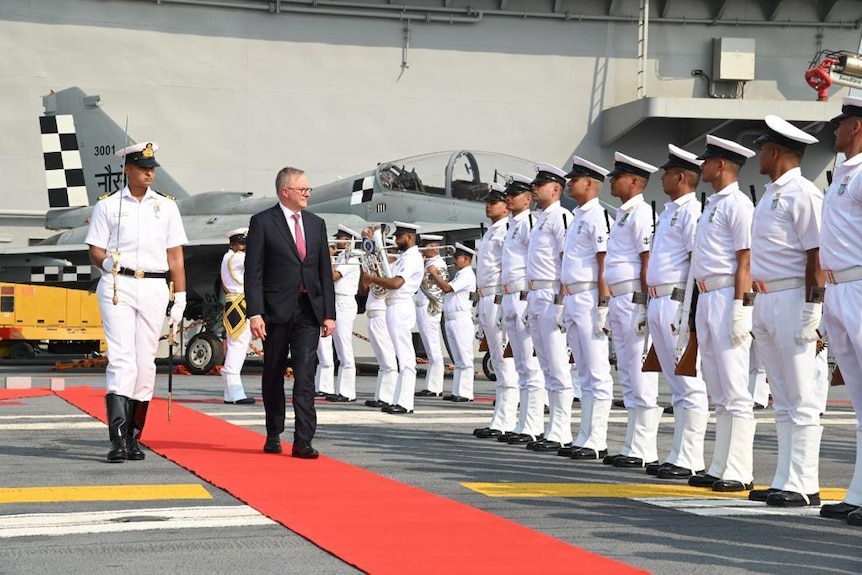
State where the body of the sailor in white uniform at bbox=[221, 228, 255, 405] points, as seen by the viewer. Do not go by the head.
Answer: to the viewer's right

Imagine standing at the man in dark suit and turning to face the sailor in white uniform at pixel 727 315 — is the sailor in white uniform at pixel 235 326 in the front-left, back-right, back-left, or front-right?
back-left

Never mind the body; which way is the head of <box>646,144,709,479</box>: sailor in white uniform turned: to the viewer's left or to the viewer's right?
to the viewer's left

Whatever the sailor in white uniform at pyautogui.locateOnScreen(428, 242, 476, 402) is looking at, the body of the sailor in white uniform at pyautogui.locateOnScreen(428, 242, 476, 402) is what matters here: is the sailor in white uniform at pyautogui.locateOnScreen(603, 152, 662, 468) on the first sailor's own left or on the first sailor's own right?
on the first sailor's own left

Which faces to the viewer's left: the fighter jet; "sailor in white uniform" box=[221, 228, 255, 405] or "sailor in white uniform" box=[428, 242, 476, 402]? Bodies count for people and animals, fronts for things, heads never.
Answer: "sailor in white uniform" box=[428, 242, 476, 402]

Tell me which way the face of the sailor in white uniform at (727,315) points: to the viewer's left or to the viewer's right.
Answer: to the viewer's left

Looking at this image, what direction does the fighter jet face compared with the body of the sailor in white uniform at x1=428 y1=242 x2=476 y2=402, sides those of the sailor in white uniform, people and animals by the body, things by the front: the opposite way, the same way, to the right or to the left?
the opposite way

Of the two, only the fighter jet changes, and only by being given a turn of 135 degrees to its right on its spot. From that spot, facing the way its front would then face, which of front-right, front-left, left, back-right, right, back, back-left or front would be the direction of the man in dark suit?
front-left

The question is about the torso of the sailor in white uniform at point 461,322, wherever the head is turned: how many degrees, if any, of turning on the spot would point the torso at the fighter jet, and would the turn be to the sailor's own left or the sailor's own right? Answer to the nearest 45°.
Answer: approximately 45° to the sailor's own right

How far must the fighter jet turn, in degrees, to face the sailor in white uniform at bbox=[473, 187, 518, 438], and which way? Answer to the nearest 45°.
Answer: approximately 90° to its right

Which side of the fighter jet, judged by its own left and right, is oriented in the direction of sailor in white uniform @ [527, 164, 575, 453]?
right

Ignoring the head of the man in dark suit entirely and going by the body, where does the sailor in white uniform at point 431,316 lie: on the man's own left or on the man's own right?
on the man's own left

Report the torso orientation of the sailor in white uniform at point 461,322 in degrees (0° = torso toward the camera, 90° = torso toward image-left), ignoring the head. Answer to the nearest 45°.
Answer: approximately 90°
